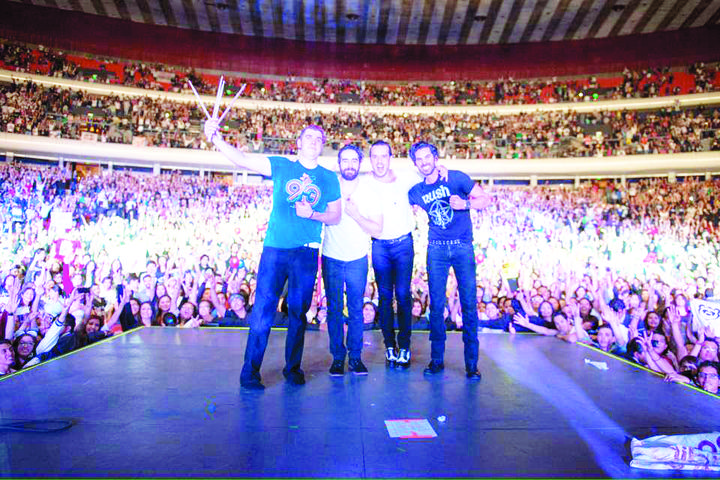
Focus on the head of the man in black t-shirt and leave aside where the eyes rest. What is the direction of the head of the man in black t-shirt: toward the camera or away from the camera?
toward the camera

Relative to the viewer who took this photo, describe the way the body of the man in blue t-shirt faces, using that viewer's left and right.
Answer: facing the viewer

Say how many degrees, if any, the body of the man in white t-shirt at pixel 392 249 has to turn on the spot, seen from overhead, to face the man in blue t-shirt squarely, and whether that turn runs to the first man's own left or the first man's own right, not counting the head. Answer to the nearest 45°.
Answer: approximately 45° to the first man's own right

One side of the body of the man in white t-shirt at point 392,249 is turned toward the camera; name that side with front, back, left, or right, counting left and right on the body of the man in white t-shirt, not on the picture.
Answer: front

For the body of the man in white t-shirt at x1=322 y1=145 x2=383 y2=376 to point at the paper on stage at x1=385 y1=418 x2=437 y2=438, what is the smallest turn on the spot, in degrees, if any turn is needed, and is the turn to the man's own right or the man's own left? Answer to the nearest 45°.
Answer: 0° — they already face it

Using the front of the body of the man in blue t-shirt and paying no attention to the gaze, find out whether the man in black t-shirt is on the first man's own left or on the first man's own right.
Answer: on the first man's own left

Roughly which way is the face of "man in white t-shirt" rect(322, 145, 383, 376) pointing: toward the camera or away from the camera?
toward the camera

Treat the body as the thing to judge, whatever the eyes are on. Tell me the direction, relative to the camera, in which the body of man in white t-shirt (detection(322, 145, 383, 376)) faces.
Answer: toward the camera

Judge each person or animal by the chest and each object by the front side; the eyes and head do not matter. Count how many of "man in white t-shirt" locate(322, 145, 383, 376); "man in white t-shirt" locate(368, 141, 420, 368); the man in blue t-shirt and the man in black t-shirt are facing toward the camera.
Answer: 4

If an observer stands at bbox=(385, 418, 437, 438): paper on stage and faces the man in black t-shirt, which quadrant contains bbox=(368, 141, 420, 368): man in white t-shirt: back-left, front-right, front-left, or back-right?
front-left

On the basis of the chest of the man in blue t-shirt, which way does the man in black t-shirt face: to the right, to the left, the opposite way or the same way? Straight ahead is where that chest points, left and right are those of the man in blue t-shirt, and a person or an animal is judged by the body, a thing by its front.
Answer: the same way

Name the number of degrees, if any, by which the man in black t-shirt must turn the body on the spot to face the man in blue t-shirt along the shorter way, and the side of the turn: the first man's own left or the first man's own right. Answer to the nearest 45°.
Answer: approximately 45° to the first man's own right

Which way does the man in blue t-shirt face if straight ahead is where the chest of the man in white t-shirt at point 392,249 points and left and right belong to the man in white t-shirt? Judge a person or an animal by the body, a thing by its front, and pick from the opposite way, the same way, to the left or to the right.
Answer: the same way

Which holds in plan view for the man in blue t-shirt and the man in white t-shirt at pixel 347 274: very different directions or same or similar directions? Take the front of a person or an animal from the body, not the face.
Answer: same or similar directions

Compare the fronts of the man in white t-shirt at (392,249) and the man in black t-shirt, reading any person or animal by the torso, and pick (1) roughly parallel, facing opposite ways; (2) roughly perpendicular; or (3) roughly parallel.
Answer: roughly parallel

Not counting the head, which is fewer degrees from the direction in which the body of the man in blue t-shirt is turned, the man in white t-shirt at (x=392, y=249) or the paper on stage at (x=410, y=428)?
the paper on stage

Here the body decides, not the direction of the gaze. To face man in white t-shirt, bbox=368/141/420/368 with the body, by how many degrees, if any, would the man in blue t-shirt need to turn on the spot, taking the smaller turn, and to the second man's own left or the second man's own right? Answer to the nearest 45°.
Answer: approximately 135° to the second man's own left

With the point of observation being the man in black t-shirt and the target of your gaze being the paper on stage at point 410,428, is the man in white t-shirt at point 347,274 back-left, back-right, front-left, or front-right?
front-right

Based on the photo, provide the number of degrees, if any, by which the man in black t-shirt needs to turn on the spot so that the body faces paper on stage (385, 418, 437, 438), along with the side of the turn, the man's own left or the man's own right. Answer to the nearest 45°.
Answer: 0° — they already face it
